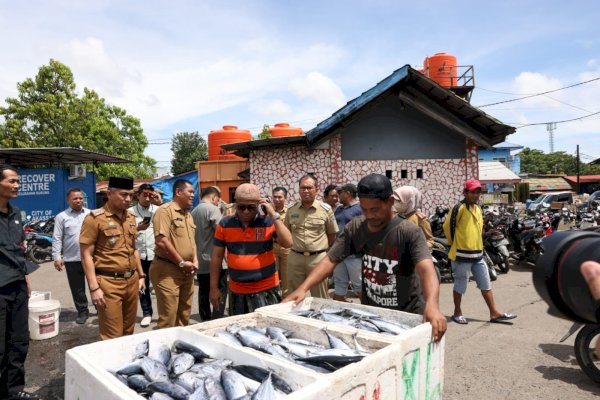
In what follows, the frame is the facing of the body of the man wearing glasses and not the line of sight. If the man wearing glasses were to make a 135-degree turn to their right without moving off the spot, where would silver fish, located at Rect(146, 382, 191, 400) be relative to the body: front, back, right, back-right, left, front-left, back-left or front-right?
back-left

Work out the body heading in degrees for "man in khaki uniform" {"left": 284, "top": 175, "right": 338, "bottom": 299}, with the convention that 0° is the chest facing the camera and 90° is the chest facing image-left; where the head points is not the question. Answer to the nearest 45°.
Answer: approximately 0°

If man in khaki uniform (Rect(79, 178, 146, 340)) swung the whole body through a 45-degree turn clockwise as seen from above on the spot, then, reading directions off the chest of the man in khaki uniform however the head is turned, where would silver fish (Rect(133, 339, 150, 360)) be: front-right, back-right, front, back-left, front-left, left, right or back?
front

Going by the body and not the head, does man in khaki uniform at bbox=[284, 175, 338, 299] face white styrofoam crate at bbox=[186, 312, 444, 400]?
yes

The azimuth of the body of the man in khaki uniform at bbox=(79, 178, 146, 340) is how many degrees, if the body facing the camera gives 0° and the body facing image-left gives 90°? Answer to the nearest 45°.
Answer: approximately 315°

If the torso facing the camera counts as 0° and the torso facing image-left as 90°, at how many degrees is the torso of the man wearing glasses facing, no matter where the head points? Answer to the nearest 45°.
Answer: approximately 0°

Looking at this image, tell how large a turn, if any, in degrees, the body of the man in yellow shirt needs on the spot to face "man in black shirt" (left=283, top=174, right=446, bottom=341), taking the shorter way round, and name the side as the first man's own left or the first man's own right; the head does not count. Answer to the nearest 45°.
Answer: approximately 45° to the first man's own right

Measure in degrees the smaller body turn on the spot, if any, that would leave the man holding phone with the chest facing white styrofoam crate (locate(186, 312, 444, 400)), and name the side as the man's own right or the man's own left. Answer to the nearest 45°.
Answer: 0° — they already face it

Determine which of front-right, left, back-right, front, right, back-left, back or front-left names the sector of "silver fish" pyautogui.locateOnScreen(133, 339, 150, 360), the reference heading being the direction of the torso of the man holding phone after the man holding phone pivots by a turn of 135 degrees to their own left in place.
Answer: back-right

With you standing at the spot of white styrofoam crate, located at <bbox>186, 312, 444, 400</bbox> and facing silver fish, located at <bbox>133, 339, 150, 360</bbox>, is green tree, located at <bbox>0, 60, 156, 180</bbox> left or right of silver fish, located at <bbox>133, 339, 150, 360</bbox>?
right

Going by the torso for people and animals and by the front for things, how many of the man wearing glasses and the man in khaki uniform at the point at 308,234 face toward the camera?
2

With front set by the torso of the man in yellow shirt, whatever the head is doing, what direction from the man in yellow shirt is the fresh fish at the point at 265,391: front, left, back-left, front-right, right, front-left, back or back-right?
front-right
